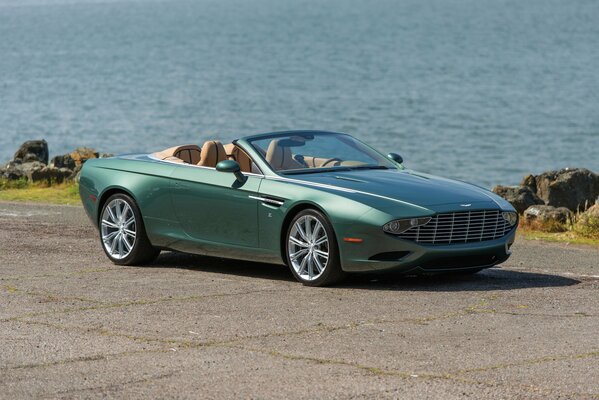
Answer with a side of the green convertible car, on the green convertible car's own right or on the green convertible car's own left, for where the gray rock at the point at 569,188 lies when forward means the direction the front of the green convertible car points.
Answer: on the green convertible car's own left

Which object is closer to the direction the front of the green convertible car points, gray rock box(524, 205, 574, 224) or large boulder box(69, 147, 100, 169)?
the gray rock

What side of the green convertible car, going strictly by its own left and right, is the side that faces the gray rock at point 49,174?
back

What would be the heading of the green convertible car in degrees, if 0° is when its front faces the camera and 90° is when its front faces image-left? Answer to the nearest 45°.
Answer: approximately 315°

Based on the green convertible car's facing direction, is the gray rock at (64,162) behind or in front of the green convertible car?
behind

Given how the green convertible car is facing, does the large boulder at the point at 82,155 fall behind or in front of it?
behind

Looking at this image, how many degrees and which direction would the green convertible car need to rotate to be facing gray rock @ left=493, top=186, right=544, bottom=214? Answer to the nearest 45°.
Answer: approximately 90° to its left

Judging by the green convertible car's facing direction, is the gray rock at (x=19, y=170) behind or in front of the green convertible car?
behind

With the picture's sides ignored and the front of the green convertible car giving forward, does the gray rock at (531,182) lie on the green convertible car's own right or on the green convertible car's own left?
on the green convertible car's own left
